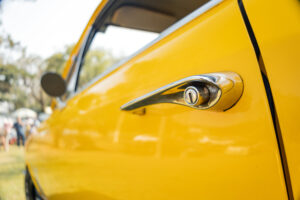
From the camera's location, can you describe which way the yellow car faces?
facing away from the viewer and to the left of the viewer
